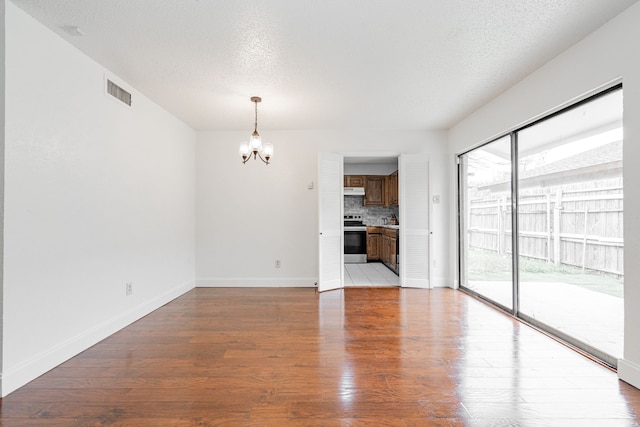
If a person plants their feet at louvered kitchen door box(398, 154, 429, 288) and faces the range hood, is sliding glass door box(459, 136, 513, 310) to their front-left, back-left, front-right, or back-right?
back-right

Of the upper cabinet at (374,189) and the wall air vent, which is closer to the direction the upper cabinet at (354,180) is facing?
the wall air vent

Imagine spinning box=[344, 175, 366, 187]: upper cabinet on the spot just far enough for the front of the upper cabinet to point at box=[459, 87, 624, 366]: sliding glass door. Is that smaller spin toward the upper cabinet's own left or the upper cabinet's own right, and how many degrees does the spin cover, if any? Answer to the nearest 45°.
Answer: approximately 45° to the upper cabinet's own left

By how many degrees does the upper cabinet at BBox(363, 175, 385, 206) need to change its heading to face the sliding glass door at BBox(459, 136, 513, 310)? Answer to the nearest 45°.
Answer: approximately 45° to its left

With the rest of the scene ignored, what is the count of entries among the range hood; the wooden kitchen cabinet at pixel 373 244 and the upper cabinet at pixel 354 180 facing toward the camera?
3

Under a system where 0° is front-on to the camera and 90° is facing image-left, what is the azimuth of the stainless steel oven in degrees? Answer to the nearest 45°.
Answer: approximately 0°

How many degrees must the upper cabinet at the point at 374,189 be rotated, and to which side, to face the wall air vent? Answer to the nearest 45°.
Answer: approximately 45° to its right

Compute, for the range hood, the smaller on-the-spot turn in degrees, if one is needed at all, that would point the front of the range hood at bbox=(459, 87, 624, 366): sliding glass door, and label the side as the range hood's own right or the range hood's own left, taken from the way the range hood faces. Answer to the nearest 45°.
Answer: approximately 45° to the range hood's own left

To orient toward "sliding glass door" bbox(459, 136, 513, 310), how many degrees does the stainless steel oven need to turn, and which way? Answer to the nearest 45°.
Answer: approximately 45° to its left

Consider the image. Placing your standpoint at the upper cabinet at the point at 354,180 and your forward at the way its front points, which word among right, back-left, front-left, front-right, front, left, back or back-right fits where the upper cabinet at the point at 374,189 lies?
left
